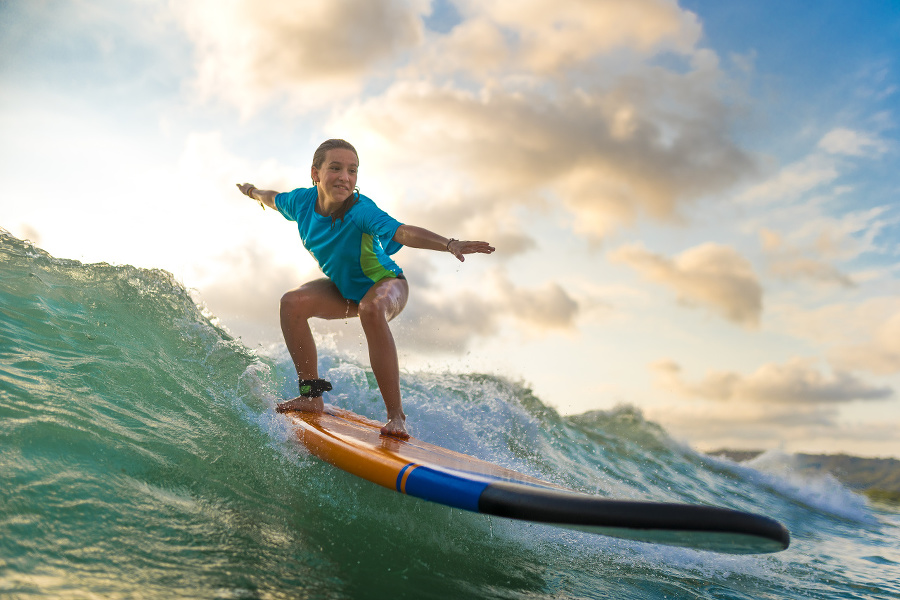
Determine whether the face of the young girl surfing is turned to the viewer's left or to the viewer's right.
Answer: to the viewer's right

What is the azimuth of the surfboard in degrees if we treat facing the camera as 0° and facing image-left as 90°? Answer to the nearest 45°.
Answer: approximately 315°
